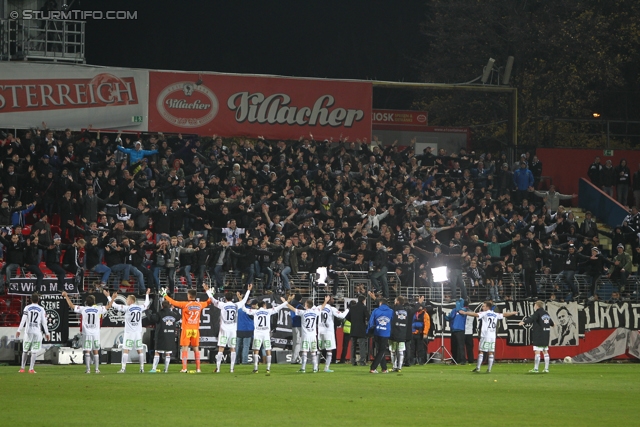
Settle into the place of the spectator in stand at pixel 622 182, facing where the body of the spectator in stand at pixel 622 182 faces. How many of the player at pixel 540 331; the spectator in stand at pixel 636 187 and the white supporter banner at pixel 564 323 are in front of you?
2

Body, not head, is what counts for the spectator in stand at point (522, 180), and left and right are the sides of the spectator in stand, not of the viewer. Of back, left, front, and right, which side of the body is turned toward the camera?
front

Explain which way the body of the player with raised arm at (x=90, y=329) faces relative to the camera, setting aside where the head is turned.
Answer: away from the camera

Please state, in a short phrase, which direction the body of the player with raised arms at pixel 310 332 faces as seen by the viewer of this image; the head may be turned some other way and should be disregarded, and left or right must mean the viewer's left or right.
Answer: facing away from the viewer

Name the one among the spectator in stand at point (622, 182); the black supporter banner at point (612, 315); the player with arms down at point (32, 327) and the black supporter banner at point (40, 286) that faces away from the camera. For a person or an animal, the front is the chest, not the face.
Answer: the player with arms down

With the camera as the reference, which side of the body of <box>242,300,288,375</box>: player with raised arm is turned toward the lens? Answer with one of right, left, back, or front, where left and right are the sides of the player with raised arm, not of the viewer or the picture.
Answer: back

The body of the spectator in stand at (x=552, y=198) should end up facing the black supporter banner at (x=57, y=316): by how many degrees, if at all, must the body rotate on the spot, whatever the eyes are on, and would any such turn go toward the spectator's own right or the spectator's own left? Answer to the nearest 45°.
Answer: approximately 45° to the spectator's own right

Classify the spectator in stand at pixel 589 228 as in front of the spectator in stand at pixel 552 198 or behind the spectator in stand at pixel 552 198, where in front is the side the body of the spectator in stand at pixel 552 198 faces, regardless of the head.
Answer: in front

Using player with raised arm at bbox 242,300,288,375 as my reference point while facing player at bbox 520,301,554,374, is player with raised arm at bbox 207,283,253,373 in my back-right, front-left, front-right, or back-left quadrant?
back-left

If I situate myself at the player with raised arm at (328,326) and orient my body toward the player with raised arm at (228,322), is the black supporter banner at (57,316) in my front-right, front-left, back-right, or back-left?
front-right

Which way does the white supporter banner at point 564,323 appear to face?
toward the camera

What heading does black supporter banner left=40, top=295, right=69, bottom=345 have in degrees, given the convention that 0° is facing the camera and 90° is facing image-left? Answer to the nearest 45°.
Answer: approximately 0°

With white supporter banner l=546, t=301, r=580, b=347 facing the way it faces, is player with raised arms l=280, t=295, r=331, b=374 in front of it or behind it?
in front

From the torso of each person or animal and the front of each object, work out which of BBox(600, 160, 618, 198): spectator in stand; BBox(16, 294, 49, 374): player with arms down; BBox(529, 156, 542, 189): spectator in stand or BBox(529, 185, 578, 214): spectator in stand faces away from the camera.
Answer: the player with arms down

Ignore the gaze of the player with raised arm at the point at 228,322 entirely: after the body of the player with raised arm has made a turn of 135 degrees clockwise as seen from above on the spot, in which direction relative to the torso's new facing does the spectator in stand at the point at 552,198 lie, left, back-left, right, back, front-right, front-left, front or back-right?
left

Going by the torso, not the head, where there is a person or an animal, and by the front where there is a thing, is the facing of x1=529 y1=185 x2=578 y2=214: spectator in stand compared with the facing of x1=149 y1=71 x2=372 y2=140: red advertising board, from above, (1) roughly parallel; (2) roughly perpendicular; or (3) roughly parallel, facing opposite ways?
roughly parallel

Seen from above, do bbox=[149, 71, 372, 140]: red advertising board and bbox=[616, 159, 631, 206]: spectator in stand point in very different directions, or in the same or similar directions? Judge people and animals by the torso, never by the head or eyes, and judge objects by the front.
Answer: same or similar directions

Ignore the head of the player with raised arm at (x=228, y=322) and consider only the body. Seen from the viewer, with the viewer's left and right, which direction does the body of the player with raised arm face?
facing away from the viewer

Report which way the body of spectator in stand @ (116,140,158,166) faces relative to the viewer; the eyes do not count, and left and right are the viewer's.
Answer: facing the viewer

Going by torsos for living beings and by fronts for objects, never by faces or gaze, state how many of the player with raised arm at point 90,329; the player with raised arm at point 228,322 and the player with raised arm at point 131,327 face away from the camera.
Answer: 3

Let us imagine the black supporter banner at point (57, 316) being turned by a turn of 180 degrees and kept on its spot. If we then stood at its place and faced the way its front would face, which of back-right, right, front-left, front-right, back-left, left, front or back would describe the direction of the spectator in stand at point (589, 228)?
right
